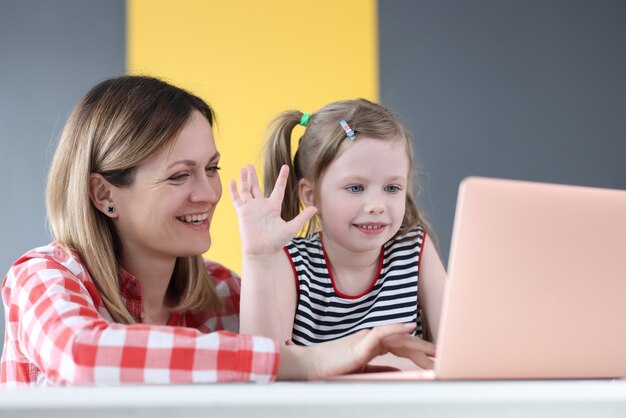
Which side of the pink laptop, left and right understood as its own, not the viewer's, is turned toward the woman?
front

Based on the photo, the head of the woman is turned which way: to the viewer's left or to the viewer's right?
to the viewer's right

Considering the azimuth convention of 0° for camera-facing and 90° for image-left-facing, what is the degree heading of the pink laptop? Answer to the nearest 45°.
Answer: approximately 135°

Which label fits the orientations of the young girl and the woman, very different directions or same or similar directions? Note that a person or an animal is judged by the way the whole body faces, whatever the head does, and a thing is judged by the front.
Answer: same or similar directions

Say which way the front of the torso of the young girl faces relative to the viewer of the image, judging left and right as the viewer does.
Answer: facing the viewer and to the right of the viewer

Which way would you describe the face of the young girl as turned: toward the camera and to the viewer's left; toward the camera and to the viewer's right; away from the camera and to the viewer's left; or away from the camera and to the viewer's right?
toward the camera and to the viewer's right

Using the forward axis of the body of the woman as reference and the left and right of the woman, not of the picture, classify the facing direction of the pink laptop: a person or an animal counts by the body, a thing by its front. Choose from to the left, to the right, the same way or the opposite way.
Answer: the opposite way

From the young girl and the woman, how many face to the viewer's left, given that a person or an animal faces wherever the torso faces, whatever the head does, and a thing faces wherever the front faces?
0
